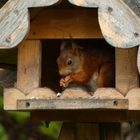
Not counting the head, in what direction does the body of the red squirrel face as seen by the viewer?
to the viewer's left
